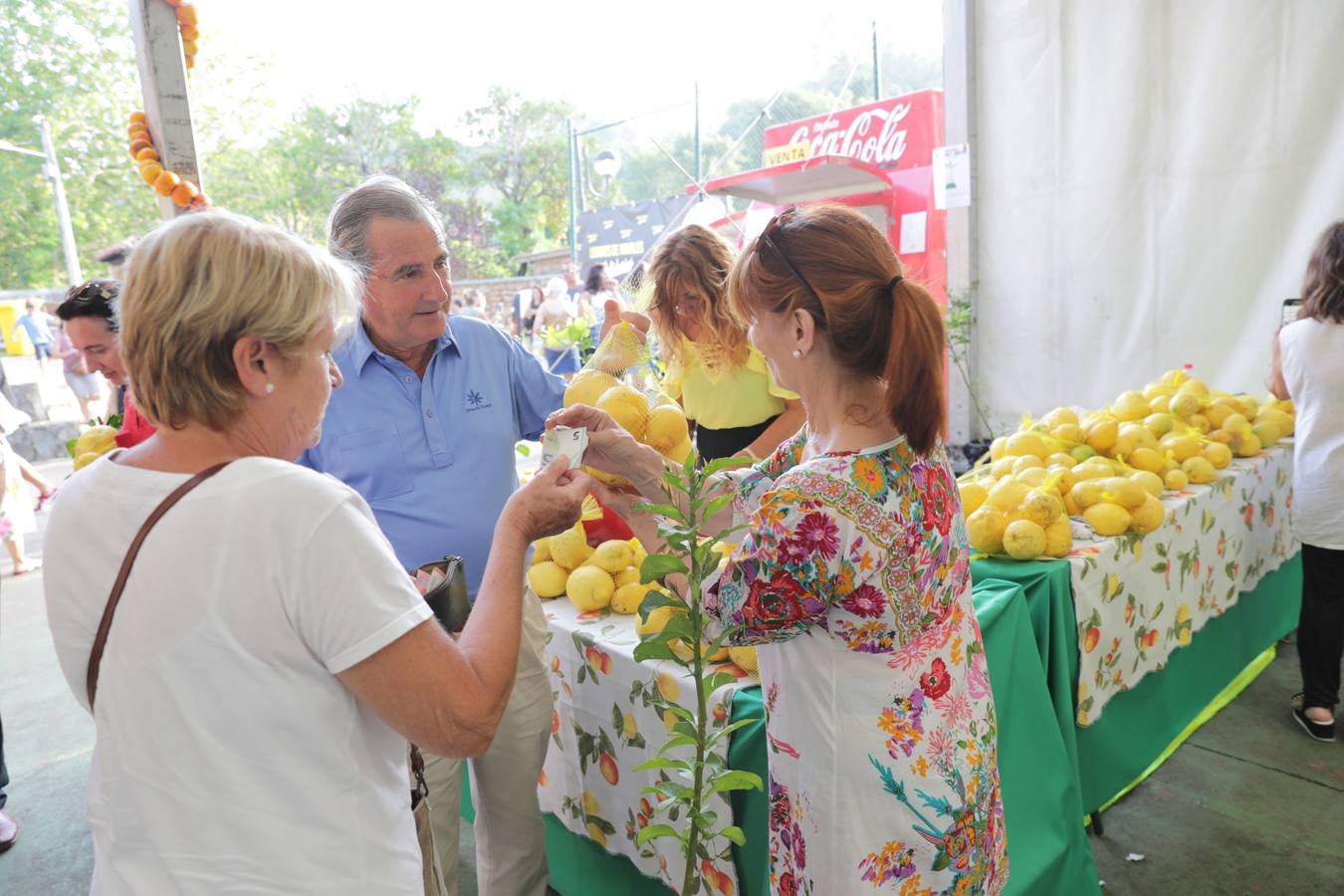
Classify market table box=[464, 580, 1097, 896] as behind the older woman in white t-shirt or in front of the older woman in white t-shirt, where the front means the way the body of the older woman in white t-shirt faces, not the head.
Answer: in front

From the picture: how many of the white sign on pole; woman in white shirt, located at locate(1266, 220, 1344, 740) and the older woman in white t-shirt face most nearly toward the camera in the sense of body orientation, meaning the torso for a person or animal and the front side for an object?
1

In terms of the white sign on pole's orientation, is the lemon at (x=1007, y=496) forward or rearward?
forward

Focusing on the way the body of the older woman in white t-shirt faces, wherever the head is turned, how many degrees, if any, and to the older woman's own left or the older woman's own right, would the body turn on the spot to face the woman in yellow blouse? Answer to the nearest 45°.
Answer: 0° — they already face them

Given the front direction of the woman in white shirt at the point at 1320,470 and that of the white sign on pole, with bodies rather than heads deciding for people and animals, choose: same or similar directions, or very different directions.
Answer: very different directions

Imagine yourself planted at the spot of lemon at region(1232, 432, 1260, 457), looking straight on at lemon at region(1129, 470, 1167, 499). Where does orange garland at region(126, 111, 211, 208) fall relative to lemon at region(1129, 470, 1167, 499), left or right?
right

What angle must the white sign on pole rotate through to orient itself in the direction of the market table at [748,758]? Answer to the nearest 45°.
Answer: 0° — it already faces it

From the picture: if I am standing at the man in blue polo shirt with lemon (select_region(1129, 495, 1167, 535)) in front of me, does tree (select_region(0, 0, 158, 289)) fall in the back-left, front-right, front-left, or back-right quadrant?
back-left

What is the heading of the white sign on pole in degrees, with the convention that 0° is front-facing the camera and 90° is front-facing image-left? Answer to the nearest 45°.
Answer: approximately 0°

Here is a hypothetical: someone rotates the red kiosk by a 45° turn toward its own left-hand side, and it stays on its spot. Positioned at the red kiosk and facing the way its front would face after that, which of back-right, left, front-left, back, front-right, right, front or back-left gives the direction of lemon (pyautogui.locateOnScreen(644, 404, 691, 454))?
front
